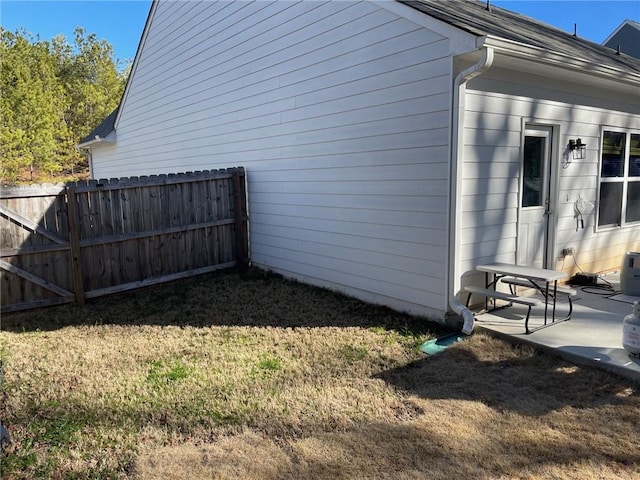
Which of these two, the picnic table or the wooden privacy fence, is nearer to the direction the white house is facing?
the picnic table

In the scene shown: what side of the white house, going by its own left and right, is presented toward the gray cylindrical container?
back

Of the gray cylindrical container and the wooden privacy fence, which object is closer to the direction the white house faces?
the wooden privacy fence

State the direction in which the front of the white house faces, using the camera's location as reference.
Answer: facing away from the viewer and to the left of the viewer
